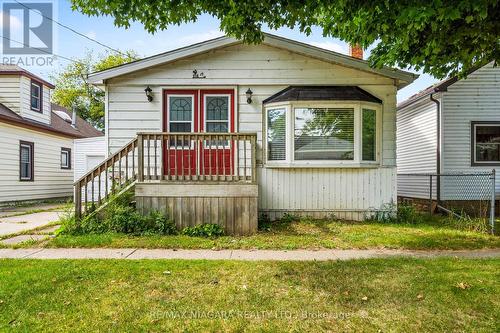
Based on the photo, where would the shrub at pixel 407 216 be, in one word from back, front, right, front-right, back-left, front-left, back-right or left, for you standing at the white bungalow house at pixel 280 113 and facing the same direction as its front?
left

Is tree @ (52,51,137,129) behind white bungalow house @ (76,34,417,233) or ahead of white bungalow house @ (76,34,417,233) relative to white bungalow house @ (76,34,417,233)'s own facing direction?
behind

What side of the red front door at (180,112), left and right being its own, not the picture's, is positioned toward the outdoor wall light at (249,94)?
left

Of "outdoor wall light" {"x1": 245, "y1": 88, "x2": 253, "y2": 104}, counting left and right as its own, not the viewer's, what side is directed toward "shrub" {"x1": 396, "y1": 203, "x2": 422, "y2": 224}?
left

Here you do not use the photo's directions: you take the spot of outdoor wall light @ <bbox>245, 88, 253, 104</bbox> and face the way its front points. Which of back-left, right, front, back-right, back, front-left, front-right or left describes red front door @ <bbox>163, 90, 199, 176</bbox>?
right

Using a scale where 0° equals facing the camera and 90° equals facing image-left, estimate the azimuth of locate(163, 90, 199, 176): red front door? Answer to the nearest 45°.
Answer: approximately 0°

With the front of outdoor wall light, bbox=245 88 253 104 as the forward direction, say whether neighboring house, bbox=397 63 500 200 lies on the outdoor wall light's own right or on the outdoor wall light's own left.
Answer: on the outdoor wall light's own left

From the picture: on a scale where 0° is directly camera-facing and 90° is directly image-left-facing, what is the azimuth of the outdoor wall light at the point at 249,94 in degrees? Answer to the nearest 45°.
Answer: approximately 0°

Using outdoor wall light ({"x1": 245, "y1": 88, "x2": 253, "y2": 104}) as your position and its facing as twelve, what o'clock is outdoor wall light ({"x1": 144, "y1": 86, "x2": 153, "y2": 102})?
outdoor wall light ({"x1": 144, "y1": 86, "x2": 153, "y2": 102}) is roughly at 3 o'clock from outdoor wall light ({"x1": 245, "y1": 88, "x2": 253, "y2": 104}).

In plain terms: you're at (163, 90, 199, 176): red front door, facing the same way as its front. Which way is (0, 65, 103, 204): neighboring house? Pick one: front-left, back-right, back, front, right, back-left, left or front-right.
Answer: back-right

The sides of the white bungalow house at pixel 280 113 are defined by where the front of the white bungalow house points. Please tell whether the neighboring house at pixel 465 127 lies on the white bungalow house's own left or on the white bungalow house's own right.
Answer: on the white bungalow house's own left

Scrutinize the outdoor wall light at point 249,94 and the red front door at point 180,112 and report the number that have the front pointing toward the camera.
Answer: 2
